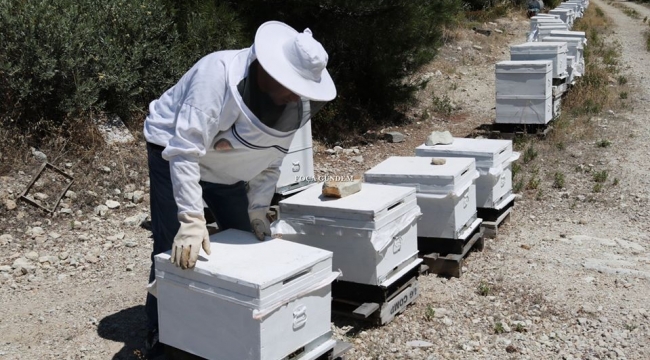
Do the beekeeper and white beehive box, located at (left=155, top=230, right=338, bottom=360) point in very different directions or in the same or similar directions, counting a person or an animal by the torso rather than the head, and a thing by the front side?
same or similar directions

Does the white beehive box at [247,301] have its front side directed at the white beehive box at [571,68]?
no

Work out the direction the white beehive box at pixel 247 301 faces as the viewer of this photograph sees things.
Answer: facing the viewer and to the right of the viewer

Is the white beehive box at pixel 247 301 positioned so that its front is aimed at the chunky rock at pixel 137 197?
no

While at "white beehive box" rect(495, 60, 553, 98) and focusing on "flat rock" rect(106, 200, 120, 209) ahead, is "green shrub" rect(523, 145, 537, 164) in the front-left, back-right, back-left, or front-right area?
front-left

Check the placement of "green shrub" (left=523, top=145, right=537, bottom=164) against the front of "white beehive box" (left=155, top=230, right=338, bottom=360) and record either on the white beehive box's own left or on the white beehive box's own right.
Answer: on the white beehive box's own left

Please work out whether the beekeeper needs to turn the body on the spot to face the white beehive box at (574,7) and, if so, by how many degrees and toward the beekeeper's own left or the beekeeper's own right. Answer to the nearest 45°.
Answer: approximately 90° to the beekeeper's own left

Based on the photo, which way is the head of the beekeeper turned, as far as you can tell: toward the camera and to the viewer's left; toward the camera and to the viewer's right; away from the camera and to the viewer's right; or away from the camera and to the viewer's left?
toward the camera and to the viewer's right

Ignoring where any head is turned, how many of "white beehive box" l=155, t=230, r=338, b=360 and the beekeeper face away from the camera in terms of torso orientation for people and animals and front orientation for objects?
0

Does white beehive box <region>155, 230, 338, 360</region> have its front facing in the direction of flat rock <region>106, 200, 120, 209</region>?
no

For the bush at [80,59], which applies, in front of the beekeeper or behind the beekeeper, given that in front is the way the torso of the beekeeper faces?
behind

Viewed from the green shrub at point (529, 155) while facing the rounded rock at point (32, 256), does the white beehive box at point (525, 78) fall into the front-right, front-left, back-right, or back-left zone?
back-right

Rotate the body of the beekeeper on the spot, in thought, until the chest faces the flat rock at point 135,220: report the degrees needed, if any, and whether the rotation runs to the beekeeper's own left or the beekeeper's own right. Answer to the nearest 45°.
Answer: approximately 135° to the beekeeper's own left

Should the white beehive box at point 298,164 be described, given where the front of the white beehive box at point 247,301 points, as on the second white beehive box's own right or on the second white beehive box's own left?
on the second white beehive box's own left

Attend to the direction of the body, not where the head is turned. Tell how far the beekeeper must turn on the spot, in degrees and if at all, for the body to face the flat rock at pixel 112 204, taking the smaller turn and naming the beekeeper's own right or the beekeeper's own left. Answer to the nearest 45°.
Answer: approximately 135° to the beekeeper's own left

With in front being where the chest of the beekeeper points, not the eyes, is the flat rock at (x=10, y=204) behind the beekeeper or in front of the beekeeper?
behind
